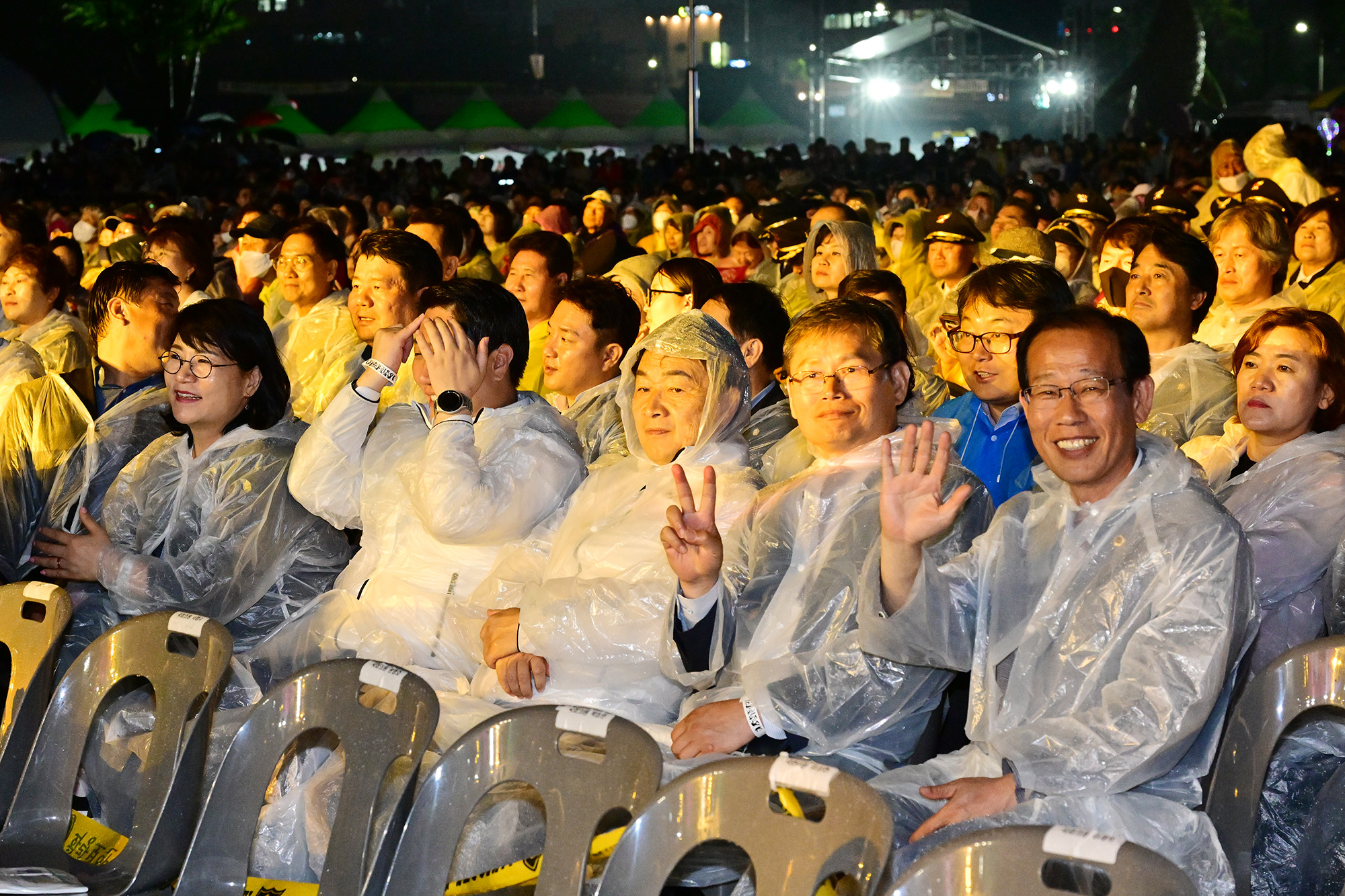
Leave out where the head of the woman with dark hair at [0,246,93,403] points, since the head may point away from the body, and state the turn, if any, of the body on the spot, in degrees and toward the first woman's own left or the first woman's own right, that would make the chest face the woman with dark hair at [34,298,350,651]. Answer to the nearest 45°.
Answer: approximately 45° to the first woman's own left

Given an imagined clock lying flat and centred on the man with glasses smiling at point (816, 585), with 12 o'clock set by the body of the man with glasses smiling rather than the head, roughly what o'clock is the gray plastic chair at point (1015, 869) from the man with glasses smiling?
The gray plastic chair is roughly at 10 o'clock from the man with glasses smiling.

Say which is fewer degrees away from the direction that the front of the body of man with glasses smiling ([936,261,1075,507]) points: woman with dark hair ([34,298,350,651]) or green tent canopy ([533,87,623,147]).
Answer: the woman with dark hair

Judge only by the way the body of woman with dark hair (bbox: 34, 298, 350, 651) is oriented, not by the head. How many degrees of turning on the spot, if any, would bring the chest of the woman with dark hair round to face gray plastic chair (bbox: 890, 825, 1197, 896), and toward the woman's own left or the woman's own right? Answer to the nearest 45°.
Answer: approximately 45° to the woman's own left

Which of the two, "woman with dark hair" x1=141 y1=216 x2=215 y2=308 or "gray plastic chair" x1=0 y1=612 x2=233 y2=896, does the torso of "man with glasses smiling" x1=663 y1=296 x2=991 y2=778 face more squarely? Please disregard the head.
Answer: the gray plastic chair
